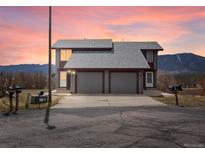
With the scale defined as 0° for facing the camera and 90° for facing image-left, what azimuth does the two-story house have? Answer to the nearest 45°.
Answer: approximately 0°
